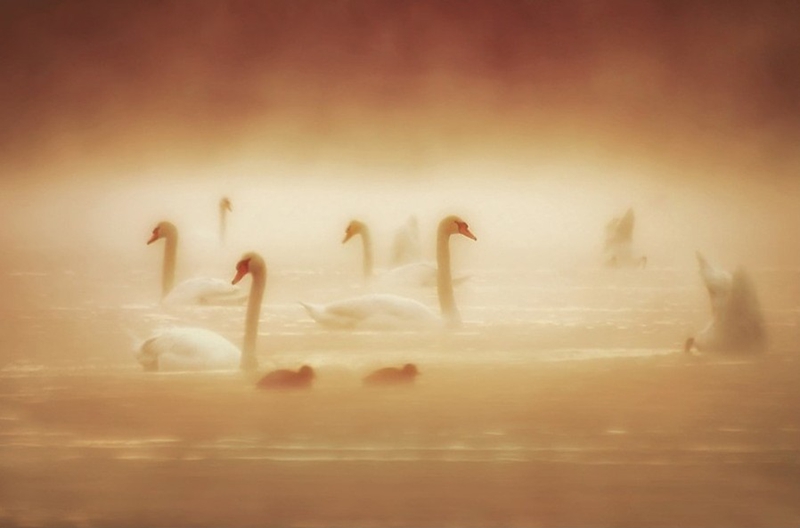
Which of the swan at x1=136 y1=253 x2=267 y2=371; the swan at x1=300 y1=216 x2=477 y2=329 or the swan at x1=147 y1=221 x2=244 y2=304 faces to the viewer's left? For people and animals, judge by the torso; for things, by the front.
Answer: the swan at x1=147 y1=221 x2=244 y2=304

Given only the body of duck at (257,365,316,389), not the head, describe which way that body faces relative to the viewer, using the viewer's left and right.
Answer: facing to the right of the viewer

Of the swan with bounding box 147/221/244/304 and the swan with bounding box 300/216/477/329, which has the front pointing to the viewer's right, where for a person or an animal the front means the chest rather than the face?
the swan with bounding box 300/216/477/329

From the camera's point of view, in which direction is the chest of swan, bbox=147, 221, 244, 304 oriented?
to the viewer's left

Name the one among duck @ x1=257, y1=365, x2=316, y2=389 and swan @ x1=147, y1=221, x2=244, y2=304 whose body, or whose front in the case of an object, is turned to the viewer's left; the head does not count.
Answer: swan @ x1=147, y1=221, x2=244, y2=304

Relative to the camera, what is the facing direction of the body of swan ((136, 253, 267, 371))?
to the viewer's right

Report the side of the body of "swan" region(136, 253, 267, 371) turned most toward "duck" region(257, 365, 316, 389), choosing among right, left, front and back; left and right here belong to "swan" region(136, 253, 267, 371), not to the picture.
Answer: front

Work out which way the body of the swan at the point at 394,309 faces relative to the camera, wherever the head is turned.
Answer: to the viewer's right

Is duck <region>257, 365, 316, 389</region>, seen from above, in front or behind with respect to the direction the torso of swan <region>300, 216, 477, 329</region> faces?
behind

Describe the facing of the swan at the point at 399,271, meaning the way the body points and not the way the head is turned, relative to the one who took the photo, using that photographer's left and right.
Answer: facing to the left of the viewer

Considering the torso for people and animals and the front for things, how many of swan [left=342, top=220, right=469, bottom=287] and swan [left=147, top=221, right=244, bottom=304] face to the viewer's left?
2

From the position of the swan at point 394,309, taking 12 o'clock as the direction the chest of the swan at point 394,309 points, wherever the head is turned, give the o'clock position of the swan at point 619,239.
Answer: the swan at point 619,239 is roughly at 10 o'clock from the swan at point 394,309.
